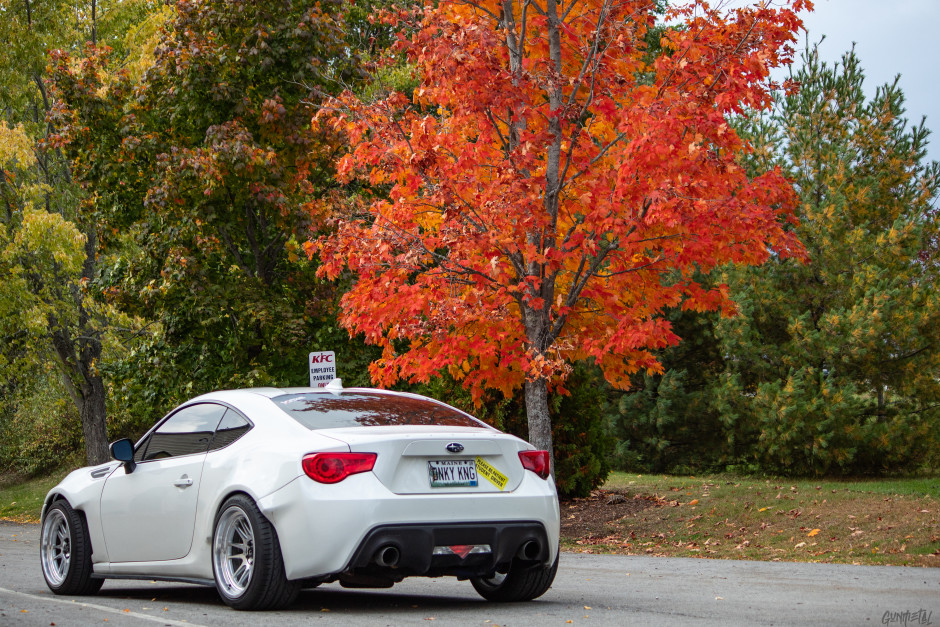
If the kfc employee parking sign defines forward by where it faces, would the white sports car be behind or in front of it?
in front

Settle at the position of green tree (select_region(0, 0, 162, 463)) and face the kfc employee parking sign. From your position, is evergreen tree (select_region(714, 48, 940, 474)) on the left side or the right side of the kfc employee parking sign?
left

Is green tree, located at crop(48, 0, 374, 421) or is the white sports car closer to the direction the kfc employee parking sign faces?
the white sports car

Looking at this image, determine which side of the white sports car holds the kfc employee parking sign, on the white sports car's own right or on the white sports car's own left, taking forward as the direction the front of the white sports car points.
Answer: on the white sports car's own right

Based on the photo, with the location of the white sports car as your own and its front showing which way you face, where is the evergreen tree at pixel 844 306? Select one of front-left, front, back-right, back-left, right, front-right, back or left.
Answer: right

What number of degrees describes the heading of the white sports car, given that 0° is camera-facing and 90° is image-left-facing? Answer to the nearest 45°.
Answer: approximately 135°

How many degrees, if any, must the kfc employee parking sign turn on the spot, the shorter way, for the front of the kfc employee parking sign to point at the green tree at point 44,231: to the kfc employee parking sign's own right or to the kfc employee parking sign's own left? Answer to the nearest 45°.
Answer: approximately 135° to the kfc employee parking sign's own right

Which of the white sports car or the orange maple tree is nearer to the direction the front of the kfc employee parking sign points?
the white sports car

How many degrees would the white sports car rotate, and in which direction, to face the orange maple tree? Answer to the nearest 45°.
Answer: approximately 90° to its right

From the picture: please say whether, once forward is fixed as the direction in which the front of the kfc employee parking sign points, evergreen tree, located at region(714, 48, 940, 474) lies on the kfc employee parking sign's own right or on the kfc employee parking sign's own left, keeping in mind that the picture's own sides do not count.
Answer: on the kfc employee parking sign's own left

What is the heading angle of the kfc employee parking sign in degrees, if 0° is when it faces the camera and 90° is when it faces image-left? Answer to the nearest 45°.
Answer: approximately 0°

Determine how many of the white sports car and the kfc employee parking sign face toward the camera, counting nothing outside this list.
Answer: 1
